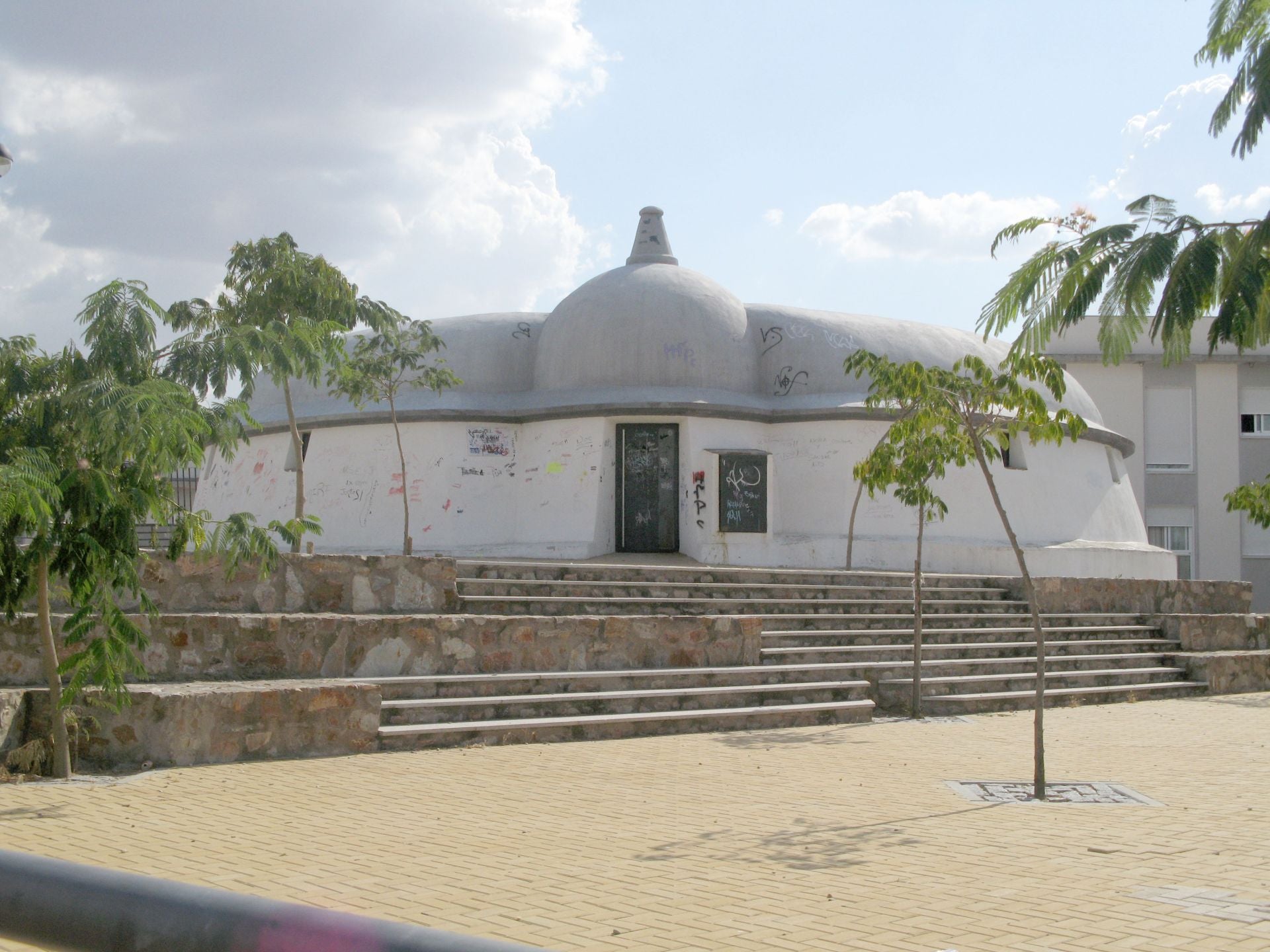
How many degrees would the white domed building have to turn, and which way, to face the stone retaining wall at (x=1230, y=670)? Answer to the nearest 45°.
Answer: approximately 45° to its left

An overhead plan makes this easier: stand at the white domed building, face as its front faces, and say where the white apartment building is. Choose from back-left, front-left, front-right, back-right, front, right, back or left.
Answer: back-left

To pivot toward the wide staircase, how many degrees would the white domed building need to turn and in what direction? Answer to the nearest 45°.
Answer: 0° — it already faces it

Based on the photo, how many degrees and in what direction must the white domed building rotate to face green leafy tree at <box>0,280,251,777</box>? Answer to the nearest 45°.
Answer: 0° — it already faces it

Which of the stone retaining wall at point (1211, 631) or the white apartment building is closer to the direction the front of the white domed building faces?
the stone retaining wall

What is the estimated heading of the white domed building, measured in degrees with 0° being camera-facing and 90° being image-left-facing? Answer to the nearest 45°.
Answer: approximately 0°

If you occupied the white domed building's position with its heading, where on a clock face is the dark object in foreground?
The dark object in foreground is roughly at 12 o'clock from the white domed building.

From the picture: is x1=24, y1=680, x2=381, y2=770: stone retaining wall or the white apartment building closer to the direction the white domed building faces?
the stone retaining wall
